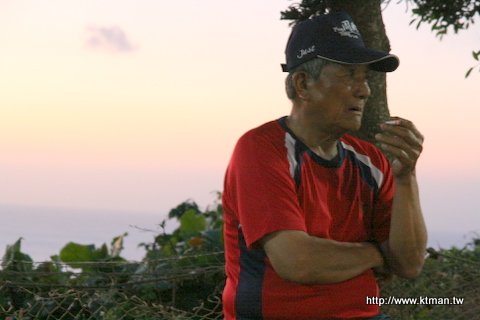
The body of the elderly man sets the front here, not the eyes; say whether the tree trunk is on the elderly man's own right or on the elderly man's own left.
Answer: on the elderly man's own left

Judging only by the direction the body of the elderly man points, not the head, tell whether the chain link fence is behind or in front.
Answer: behind

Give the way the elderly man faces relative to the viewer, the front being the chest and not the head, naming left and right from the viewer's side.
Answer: facing the viewer and to the right of the viewer
